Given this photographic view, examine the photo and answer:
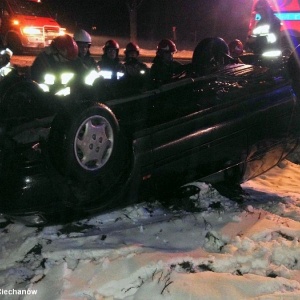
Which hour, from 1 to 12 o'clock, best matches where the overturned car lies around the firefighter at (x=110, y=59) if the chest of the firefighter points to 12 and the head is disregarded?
The overturned car is roughly at 12 o'clock from the firefighter.

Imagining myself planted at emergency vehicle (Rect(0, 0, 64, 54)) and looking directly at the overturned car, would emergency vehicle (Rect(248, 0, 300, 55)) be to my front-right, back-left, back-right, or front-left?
front-left

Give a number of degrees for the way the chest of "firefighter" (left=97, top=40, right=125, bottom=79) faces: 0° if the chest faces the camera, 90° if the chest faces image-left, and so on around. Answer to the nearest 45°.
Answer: approximately 0°

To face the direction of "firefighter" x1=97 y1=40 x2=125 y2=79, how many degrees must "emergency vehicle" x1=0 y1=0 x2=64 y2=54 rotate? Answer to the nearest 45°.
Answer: approximately 45° to its right

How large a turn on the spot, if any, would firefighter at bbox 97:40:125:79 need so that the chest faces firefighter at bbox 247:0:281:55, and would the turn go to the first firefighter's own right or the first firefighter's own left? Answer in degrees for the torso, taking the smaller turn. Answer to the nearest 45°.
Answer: approximately 135° to the first firefighter's own left

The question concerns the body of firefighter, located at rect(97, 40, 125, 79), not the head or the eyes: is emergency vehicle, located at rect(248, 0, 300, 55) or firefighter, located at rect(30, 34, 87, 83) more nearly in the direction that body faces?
the firefighter

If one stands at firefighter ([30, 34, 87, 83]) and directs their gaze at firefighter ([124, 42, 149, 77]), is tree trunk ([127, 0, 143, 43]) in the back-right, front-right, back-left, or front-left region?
front-left

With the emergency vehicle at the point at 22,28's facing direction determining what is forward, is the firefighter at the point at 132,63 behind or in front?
in front

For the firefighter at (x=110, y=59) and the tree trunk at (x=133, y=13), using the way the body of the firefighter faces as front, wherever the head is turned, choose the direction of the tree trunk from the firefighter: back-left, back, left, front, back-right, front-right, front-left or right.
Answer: back

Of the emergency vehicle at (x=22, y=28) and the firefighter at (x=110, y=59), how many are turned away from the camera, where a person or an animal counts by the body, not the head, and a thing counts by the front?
0

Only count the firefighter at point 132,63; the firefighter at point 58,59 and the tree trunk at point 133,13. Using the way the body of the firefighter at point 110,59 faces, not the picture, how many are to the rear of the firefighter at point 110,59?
1

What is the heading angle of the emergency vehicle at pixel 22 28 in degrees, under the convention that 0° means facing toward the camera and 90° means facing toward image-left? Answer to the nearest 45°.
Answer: approximately 315°
